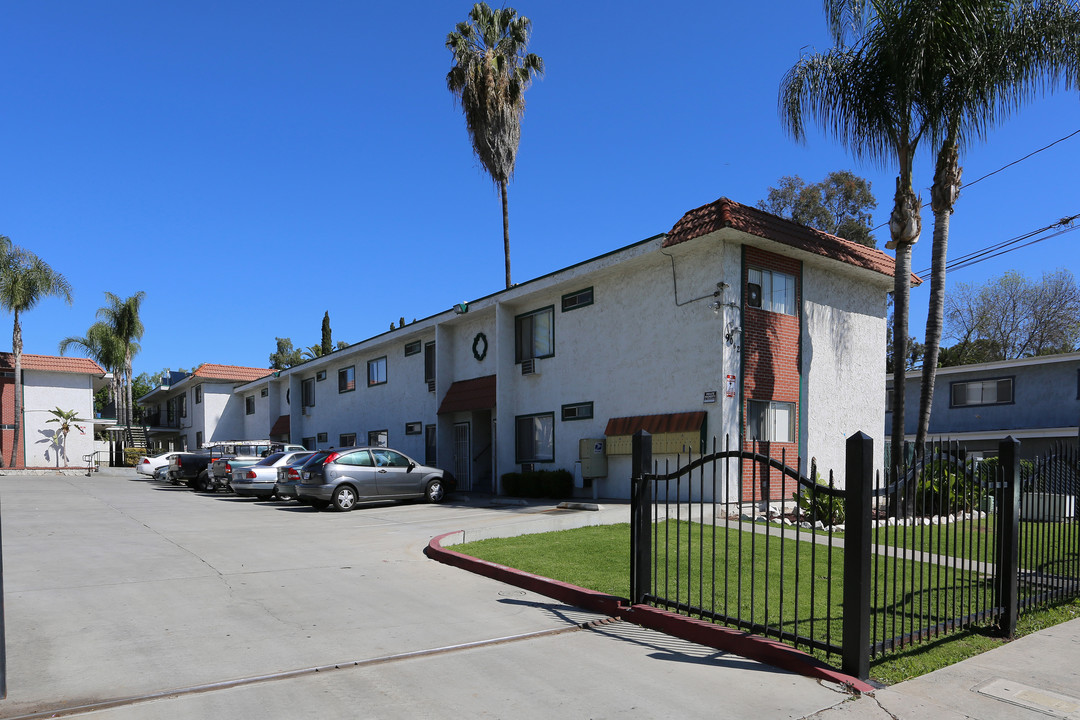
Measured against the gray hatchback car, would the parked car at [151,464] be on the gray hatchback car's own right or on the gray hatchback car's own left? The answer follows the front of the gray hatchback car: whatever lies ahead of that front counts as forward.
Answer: on the gray hatchback car's own left

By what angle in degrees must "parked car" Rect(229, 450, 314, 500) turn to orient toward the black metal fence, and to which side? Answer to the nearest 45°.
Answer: approximately 135° to its right

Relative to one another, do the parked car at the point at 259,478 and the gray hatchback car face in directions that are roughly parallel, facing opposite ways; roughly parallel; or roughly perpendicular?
roughly parallel

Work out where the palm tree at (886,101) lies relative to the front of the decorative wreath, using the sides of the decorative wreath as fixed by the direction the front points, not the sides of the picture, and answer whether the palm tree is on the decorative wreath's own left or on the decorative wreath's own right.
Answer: on the decorative wreath's own left

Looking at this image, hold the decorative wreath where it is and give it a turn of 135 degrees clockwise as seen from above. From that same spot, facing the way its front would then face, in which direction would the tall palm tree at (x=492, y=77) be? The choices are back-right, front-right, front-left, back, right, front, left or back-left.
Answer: front

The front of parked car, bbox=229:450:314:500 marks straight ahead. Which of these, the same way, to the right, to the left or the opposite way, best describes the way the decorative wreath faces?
the opposite way

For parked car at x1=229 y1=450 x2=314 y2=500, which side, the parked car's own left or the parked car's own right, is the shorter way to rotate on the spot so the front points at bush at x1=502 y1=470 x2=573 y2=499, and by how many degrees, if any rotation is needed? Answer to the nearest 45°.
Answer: approximately 90° to the parked car's own right

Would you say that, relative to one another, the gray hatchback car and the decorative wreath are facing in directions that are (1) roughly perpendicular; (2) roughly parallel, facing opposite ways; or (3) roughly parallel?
roughly parallel, facing opposite ways

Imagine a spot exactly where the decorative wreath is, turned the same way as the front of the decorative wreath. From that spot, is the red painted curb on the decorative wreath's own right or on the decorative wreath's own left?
on the decorative wreath's own left

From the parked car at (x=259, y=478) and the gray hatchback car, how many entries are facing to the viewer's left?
0

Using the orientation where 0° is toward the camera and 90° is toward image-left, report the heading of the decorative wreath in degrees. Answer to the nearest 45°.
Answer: approximately 45°

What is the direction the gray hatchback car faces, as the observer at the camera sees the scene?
facing away from the viewer and to the right of the viewer
